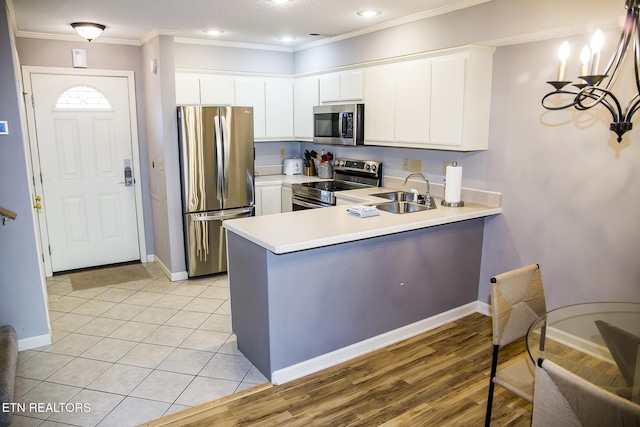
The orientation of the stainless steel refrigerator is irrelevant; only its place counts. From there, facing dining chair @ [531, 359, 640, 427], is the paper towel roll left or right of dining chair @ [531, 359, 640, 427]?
left

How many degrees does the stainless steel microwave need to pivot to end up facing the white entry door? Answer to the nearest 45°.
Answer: approximately 45° to its right

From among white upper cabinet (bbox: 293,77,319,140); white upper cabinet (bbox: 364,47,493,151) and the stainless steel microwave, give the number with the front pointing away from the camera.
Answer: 0

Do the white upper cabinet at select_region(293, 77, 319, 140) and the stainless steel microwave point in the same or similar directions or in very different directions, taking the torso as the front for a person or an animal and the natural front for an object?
same or similar directions

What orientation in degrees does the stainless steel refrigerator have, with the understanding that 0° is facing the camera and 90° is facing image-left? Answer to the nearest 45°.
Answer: approximately 315°

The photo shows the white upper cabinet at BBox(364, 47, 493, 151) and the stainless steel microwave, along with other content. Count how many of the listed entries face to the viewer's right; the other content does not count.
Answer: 0

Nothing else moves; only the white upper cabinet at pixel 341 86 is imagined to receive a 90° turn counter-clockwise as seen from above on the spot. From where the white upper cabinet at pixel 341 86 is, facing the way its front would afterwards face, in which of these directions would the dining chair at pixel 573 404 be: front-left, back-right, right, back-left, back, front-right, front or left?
front-right

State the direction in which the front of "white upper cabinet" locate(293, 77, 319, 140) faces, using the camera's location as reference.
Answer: facing the viewer and to the left of the viewer

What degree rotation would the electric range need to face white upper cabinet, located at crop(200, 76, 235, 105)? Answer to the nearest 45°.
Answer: approximately 45° to its right

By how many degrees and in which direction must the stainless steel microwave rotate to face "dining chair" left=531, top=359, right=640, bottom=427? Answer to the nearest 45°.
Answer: approximately 45° to its left

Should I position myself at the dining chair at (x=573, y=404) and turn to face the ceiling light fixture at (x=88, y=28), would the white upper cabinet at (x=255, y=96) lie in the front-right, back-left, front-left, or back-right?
front-right

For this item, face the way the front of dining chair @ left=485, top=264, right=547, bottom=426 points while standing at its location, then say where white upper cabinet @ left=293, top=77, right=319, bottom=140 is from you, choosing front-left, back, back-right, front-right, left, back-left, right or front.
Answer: back

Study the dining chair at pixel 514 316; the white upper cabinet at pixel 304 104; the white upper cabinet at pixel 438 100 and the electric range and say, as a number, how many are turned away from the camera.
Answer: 0

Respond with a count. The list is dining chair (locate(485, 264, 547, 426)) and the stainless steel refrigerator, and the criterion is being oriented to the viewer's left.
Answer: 0

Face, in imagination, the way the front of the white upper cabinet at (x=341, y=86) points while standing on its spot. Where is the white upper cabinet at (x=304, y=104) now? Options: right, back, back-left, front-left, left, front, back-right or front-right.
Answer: right

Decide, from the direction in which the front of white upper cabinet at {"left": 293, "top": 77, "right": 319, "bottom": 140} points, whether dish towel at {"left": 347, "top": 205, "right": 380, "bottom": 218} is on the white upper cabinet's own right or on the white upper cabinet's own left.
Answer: on the white upper cabinet's own left
